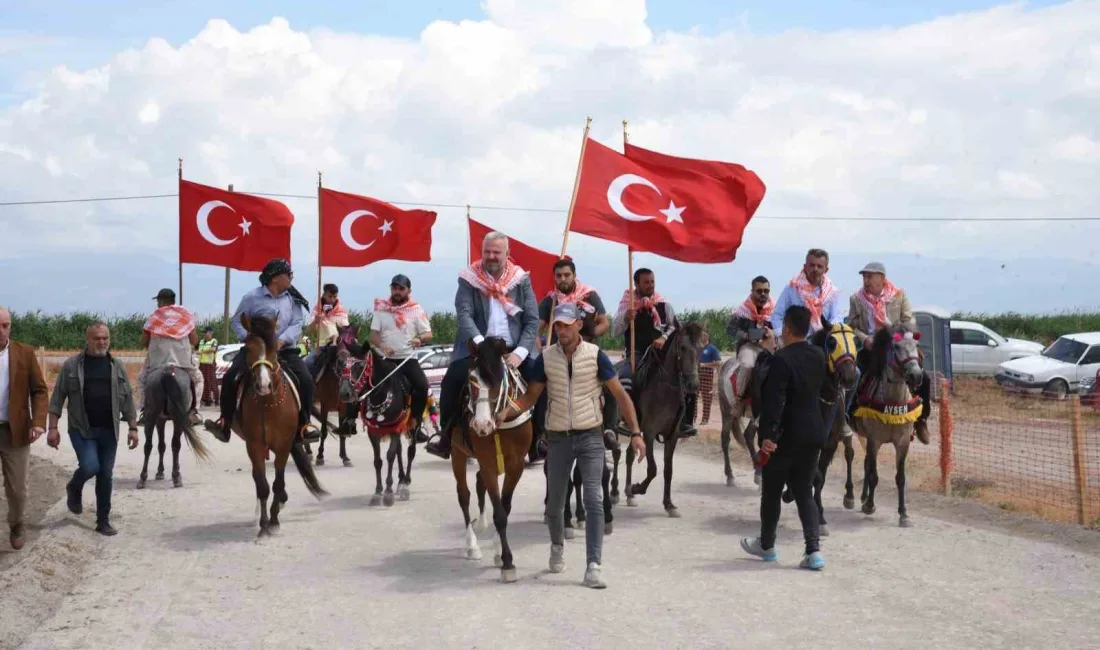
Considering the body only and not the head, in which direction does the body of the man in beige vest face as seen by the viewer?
toward the camera

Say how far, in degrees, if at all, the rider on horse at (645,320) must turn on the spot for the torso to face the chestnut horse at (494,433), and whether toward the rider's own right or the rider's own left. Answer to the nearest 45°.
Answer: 0° — they already face it

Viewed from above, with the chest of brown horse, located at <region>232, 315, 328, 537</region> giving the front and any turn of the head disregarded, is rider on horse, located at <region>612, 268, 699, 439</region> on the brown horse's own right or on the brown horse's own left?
on the brown horse's own left

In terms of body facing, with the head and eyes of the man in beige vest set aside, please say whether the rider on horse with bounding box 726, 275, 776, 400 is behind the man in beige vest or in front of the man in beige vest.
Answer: behind

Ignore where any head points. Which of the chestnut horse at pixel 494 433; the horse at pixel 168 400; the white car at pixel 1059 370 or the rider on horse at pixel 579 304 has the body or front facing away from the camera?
the horse

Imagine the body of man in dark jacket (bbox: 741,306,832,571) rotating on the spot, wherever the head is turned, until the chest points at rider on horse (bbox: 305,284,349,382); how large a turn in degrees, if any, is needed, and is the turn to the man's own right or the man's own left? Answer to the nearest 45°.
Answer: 0° — they already face them

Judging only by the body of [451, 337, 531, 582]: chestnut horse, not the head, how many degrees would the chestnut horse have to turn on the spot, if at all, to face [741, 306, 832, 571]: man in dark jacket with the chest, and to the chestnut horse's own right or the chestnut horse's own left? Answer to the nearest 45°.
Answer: approximately 90° to the chestnut horse's own left

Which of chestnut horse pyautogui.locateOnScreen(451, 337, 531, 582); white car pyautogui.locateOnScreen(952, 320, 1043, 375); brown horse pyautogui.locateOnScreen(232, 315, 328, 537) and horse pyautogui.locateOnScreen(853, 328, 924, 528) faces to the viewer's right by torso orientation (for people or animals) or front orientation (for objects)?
the white car

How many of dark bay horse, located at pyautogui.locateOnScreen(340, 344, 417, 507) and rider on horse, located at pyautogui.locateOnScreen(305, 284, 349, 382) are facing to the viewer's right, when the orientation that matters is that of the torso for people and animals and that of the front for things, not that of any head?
0

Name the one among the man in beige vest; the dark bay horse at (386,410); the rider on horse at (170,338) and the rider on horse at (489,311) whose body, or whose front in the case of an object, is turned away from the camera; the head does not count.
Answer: the rider on horse at (170,338)

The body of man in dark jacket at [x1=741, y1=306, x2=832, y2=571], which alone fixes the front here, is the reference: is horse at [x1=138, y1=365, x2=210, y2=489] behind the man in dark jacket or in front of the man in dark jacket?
in front

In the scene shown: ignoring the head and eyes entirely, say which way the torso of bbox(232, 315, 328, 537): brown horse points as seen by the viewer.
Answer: toward the camera

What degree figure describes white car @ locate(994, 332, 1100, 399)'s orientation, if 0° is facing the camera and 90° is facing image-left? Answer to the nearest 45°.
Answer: approximately 45°

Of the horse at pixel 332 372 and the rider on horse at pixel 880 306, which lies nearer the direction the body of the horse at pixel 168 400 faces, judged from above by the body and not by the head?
the horse

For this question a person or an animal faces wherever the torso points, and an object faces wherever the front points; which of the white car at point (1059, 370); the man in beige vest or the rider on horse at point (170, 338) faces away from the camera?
the rider on horse

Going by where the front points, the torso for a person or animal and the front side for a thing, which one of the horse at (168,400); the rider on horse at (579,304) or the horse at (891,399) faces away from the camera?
the horse at (168,400)

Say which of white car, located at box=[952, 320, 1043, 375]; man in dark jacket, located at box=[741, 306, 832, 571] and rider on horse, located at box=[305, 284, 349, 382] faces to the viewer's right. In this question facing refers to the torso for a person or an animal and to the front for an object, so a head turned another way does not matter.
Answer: the white car

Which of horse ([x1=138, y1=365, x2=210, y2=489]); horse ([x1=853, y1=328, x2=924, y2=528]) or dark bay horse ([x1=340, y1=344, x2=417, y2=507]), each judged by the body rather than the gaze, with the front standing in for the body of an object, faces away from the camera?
horse ([x1=138, y1=365, x2=210, y2=489])
